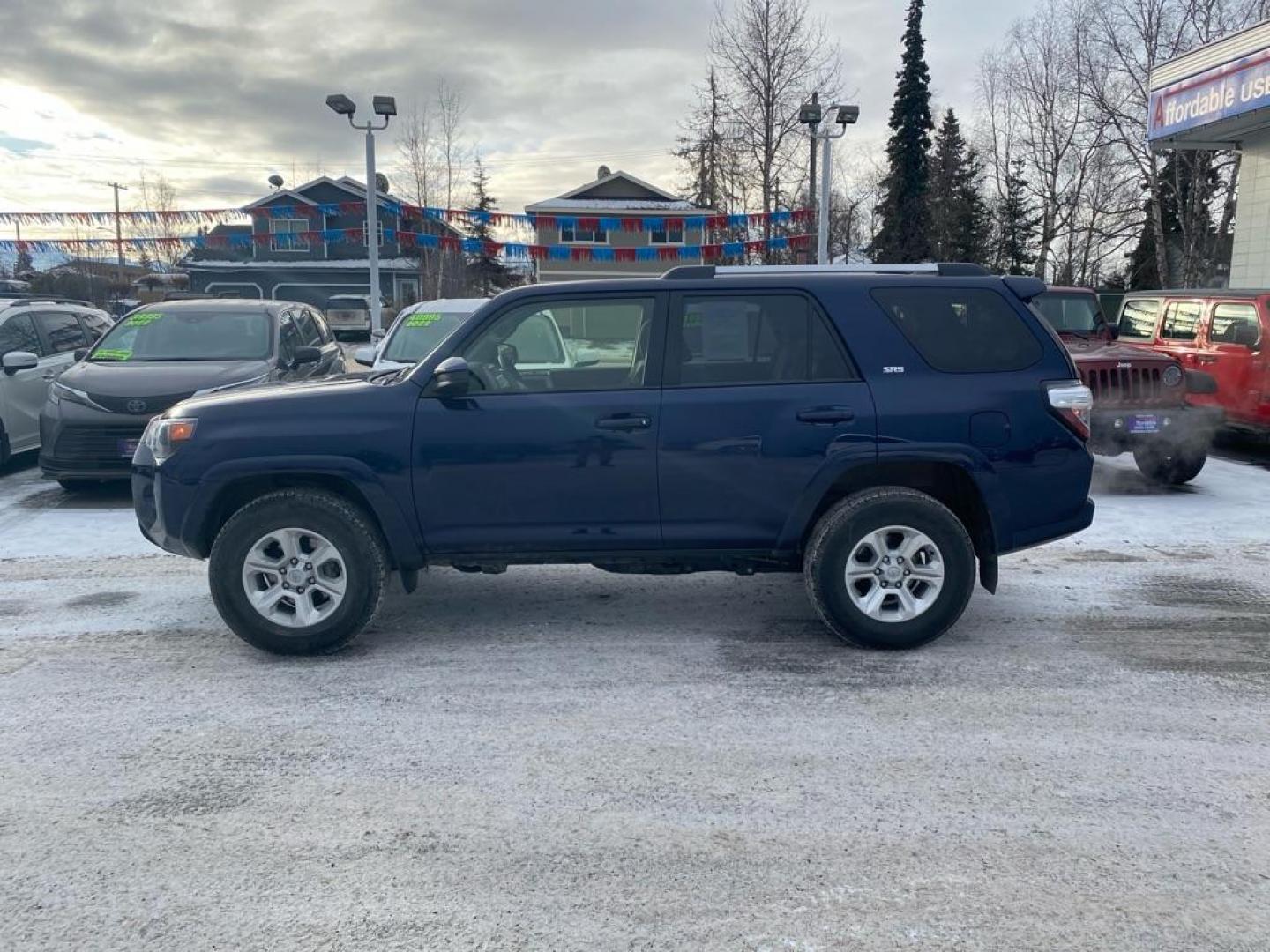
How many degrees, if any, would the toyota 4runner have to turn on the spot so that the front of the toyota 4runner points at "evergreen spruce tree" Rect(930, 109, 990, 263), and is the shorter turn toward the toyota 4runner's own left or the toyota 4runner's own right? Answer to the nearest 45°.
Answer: approximately 90° to the toyota 4runner's own right

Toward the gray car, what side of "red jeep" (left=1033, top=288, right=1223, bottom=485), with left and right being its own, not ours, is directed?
right

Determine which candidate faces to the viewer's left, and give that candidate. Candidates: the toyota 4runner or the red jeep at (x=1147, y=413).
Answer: the toyota 4runner

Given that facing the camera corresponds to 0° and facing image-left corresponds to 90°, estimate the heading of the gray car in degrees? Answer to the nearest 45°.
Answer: approximately 45°

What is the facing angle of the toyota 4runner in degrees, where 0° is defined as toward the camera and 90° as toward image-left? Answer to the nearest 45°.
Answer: approximately 90°

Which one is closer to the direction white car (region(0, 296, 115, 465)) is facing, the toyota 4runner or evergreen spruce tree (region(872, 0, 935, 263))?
the toyota 4runner

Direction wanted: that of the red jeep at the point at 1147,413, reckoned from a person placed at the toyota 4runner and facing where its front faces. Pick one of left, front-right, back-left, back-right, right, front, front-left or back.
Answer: back-right

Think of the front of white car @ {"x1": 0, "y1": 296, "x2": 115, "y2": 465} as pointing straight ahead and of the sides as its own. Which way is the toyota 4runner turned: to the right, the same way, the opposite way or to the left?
to the right

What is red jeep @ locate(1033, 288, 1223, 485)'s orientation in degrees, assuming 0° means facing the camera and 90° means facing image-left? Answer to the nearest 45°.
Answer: approximately 315°

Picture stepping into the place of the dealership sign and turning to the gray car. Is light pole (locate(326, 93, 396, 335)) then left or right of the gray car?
right

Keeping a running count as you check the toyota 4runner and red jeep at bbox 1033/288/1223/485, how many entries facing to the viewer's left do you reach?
1

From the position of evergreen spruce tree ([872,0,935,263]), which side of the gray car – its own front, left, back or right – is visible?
back

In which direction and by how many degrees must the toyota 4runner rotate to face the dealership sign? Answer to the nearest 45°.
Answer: approximately 135° to its right

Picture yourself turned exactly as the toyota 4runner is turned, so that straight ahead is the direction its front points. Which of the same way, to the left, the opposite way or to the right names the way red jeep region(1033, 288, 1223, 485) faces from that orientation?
to the left
